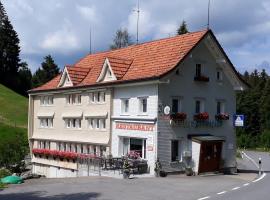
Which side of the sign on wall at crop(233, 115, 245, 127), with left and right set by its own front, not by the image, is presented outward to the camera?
front

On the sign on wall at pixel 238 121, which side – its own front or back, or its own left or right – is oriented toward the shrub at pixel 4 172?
right

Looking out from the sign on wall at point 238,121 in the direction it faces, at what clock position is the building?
The building is roughly at 2 o'clock from the sign on wall.
